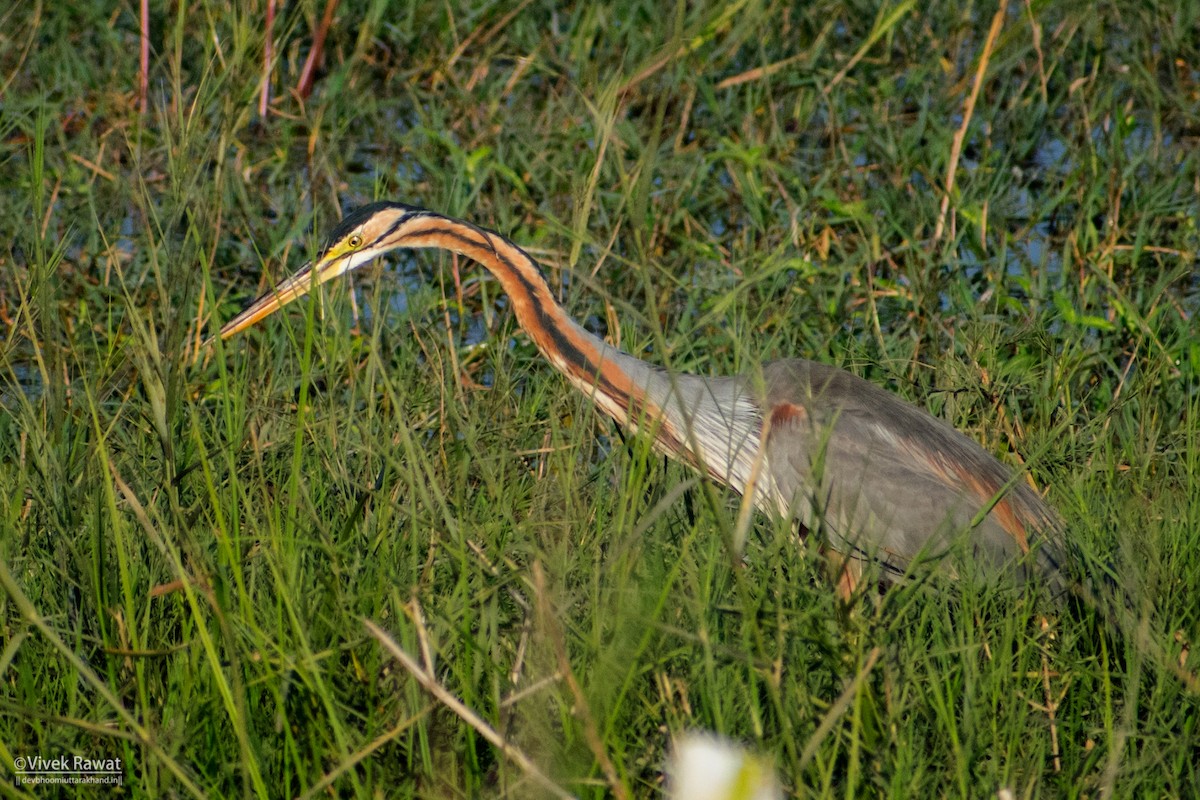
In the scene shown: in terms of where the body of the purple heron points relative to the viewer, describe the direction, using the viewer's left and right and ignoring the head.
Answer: facing to the left of the viewer

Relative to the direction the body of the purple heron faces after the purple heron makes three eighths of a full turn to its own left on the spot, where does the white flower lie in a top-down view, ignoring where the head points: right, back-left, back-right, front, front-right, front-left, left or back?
front-right
